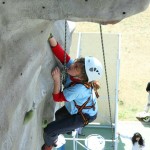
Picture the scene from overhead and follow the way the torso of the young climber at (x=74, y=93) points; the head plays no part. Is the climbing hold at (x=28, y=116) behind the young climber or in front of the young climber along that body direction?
in front

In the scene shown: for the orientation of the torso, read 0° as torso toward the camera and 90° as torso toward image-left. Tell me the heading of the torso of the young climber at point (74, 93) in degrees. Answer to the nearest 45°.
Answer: approximately 90°
